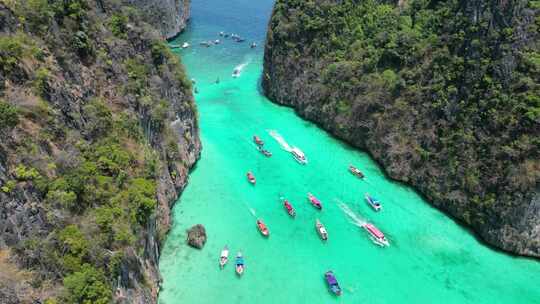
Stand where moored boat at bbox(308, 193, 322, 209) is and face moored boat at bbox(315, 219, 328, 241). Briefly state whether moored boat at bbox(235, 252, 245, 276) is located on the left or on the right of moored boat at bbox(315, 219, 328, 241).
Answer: right

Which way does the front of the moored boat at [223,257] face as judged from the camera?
facing the viewer

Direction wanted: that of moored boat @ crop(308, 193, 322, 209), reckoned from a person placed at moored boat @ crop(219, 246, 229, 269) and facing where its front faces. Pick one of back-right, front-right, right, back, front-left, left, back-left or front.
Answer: back-left

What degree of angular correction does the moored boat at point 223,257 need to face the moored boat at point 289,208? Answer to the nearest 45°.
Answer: approximately 135° to its left

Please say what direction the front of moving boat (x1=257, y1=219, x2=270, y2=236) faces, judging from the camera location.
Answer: facing the viewer and to the right of the viewer

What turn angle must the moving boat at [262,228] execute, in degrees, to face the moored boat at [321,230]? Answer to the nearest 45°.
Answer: approximately 45° to its left

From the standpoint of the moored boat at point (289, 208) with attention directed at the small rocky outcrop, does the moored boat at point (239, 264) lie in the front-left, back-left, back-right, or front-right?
front-left

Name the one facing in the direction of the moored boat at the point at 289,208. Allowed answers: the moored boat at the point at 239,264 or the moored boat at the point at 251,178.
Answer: the moored boat at the point at 251,178

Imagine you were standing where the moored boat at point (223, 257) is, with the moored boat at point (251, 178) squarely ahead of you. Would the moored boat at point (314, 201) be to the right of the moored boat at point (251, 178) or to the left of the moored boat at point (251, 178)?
right

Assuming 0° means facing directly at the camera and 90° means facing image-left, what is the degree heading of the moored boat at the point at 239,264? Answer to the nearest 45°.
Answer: approximately 0°
